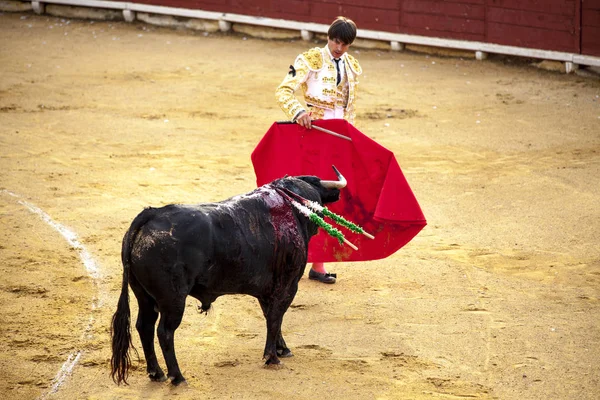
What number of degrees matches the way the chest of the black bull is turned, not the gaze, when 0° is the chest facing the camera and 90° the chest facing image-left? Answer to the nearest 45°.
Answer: approximately 225°
